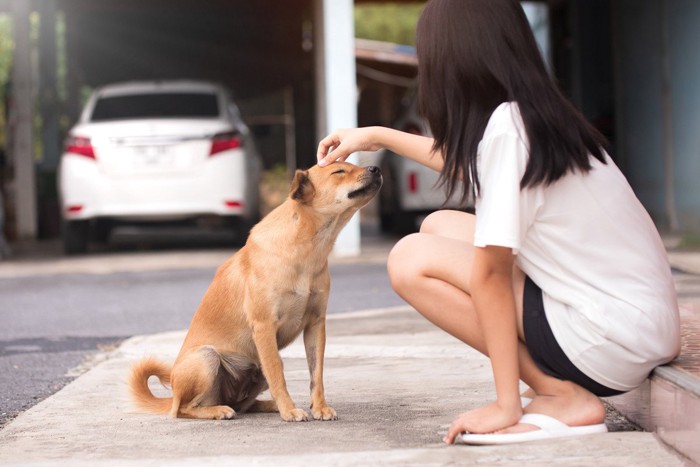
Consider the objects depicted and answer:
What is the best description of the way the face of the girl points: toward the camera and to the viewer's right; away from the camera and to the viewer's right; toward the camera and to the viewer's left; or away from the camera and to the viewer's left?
away from the camera and to the viewer's left

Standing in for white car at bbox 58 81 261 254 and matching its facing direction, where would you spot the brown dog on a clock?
The brown dog is roughly at 6 o'clock from the white car.

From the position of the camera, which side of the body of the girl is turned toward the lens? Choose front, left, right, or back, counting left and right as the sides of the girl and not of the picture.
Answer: left

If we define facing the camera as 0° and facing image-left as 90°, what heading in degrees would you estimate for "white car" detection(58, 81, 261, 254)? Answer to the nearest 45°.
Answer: approximately 180°

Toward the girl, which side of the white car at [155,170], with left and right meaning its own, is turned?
back

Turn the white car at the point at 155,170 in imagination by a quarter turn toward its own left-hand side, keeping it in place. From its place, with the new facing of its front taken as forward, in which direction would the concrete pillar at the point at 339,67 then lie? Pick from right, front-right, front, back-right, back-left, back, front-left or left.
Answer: back

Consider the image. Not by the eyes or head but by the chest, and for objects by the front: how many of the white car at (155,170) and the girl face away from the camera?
1

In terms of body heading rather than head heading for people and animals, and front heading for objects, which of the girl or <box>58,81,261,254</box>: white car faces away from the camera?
the white car

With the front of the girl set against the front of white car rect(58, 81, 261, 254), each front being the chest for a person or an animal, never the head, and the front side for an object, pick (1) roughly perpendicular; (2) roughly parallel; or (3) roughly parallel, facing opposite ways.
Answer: roughly perpendicular

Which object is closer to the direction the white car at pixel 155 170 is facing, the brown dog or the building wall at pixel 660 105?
the building wall
